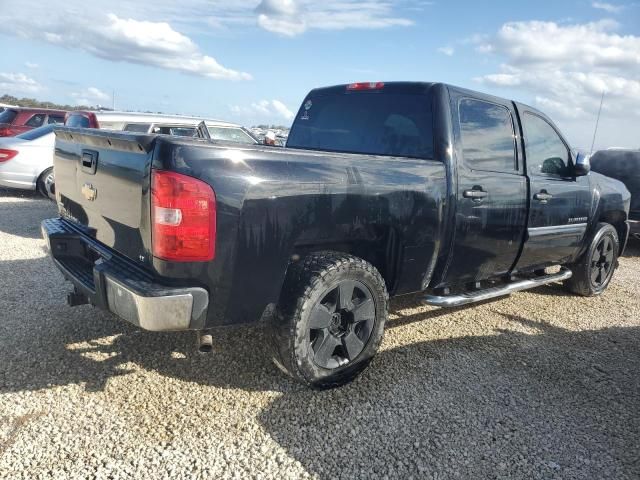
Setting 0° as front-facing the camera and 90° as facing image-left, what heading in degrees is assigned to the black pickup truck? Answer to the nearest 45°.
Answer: approximately 225°

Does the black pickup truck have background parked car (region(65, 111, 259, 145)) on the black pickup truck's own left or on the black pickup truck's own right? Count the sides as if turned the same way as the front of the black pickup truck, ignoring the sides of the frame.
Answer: on the black pickup truck's own left

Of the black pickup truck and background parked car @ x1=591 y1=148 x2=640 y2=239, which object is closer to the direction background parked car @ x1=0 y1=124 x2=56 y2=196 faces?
the background parked car

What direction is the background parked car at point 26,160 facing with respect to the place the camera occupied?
facing away from the viewer and to the right of the viewer

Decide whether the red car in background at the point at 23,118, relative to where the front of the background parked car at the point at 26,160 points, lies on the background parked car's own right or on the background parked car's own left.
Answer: on the background parked car's own left
